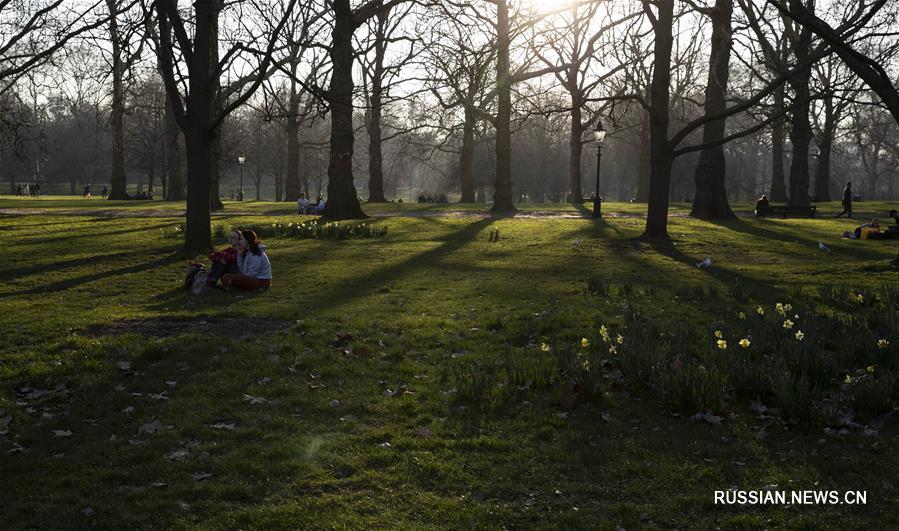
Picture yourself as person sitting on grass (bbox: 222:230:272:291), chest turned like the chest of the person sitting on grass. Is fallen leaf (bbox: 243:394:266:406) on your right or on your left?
on your left

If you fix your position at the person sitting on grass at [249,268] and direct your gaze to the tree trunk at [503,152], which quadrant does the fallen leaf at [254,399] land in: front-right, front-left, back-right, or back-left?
back-right

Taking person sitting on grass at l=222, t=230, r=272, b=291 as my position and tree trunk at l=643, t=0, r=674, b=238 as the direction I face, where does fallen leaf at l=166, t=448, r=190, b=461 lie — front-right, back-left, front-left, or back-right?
back-right

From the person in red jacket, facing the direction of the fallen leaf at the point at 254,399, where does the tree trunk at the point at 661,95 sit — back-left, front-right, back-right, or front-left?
back-left

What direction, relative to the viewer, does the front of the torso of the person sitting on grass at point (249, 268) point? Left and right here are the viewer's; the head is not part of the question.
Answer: facing to the left of the viewer
